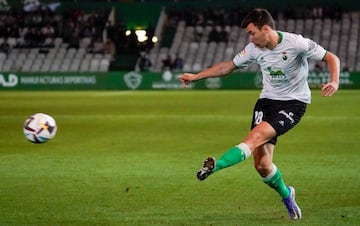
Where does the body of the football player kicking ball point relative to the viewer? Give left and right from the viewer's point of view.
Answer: facing the viewer and to the left of the viewer

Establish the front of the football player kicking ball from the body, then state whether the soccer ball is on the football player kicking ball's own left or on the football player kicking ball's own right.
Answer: on the football player kicking ball's own right
